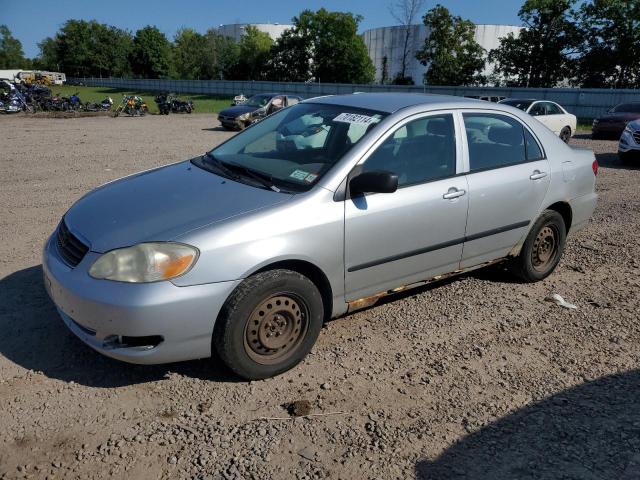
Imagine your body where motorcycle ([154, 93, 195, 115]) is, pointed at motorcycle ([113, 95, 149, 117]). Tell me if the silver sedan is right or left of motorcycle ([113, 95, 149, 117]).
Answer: left

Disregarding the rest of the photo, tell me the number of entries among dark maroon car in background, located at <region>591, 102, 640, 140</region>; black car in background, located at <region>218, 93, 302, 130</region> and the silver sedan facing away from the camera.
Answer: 0

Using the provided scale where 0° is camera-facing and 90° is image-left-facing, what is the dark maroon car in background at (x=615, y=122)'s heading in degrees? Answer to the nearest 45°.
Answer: approximately 45°

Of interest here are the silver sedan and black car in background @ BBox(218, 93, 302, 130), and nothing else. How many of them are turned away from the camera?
0

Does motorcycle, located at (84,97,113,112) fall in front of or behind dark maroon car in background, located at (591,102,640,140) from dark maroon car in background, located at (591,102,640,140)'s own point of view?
in front

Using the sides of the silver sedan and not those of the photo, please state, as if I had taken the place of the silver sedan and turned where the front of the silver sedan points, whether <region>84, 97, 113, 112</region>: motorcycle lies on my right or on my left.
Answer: on my right

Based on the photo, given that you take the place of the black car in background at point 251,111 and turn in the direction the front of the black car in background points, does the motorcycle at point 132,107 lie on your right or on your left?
on your right

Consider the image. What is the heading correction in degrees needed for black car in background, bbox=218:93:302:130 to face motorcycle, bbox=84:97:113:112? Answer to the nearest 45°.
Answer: approximately 90° to its right

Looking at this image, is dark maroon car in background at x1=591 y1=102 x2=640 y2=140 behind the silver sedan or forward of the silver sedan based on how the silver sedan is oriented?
behind

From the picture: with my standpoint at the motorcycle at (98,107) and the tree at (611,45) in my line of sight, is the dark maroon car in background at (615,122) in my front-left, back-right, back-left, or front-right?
front-right

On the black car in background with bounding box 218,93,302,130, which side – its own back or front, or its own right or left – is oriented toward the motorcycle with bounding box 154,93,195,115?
right

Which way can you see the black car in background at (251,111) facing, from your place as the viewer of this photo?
facing the viewer and to the left of the viewer

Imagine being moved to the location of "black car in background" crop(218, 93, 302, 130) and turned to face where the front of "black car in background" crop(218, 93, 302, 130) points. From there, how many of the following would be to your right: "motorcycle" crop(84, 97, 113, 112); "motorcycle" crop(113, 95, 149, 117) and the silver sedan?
2

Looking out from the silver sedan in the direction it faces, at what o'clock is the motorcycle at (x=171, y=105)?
The motorcycle is roughly at 4 o'clock from the silver sedan.

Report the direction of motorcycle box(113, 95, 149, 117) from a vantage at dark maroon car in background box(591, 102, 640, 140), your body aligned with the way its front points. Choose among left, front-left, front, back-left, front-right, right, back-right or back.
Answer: front-right

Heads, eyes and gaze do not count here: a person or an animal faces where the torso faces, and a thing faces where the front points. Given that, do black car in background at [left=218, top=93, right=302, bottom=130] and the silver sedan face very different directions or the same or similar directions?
same or similar directions

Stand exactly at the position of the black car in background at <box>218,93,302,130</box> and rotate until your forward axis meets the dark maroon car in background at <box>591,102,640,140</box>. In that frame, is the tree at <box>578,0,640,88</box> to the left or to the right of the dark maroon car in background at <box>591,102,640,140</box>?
left

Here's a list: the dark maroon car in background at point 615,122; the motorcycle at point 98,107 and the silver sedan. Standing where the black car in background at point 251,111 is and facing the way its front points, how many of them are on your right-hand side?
1

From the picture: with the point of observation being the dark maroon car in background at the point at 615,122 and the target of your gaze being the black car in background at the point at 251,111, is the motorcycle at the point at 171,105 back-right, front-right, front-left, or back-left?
front-right

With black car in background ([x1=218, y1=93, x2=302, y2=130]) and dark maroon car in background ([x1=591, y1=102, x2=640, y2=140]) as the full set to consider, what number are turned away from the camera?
0
